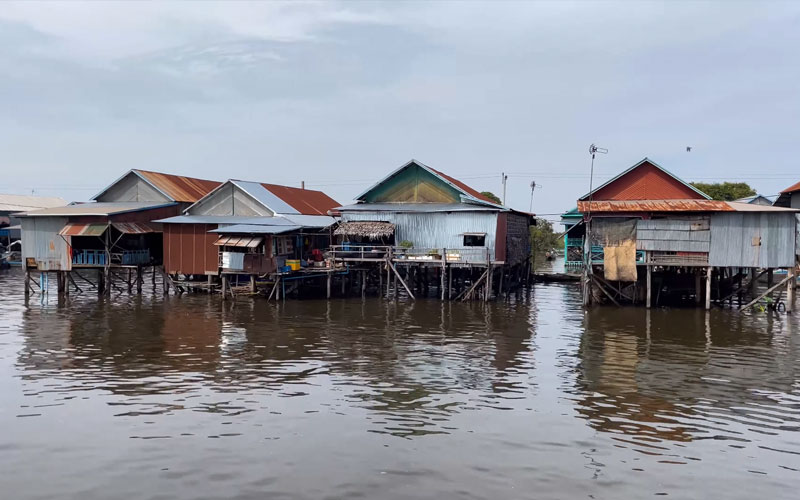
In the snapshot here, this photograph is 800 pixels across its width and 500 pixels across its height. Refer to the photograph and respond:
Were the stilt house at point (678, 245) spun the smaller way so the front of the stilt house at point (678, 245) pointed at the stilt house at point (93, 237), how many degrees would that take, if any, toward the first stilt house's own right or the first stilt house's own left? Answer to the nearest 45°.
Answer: approximately 90° to the first stilt house's own right

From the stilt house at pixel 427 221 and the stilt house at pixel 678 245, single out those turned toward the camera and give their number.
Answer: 2

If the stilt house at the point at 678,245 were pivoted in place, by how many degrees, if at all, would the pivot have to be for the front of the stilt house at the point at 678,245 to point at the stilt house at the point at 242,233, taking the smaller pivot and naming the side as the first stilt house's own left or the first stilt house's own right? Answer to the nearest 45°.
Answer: approximately 90° to the first stilt house's own right

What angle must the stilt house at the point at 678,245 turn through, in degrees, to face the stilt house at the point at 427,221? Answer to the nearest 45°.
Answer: approximately 90° to its right

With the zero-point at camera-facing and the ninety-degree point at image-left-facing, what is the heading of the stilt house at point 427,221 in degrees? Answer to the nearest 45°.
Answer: approximately 0°

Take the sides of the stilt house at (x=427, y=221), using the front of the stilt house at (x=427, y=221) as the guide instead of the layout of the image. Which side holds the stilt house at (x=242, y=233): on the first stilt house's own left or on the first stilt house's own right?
on the first stilt house's own right

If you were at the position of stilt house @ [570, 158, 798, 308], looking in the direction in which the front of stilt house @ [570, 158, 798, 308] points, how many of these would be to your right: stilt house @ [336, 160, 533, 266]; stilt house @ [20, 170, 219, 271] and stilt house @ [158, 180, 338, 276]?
3

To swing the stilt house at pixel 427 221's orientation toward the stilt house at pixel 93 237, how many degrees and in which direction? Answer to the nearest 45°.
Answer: approximately 90° to its right
